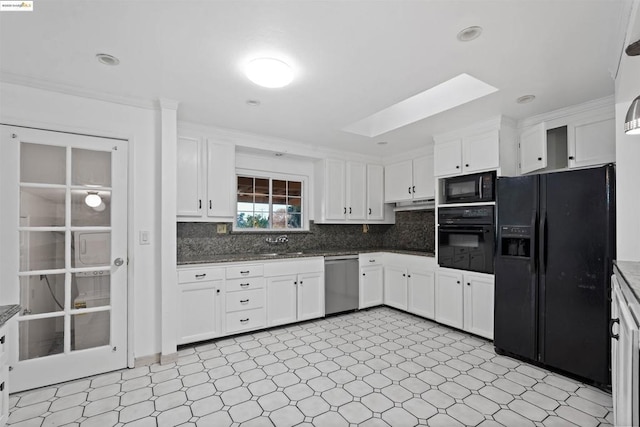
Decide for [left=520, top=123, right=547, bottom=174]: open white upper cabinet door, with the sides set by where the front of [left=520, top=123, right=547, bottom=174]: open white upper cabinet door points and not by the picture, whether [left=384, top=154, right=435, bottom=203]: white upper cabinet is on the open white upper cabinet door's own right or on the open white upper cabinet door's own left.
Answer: on the open white upper cabinet door's own right

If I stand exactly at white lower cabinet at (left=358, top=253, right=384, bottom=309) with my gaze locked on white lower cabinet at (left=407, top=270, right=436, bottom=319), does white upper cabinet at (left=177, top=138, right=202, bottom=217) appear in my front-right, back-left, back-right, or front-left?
back-right

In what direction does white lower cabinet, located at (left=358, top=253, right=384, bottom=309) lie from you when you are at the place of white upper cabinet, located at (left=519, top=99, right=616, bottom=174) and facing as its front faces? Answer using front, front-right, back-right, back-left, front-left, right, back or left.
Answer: front-right

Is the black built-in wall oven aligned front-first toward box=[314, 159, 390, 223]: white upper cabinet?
no

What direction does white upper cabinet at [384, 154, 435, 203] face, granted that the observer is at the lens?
facing the viewer and to the left of the viewer

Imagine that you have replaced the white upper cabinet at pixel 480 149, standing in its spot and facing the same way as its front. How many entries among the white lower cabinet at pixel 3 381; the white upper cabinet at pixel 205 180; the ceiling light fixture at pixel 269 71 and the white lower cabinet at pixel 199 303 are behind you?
0

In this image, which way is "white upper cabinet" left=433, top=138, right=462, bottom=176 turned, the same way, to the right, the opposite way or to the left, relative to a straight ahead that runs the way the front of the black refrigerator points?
the same way

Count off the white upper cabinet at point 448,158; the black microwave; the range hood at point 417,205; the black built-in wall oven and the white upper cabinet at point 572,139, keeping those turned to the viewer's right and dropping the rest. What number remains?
0

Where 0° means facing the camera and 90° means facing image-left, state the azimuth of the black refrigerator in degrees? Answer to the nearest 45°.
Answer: approximately 45°

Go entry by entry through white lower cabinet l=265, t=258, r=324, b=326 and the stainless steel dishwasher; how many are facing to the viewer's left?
0

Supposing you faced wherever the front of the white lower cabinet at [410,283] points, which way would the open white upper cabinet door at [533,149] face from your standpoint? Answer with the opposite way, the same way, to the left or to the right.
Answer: the same way

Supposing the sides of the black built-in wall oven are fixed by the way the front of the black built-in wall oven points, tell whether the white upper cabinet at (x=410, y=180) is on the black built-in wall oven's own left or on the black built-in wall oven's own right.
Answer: on the black built-in wall oven's own right

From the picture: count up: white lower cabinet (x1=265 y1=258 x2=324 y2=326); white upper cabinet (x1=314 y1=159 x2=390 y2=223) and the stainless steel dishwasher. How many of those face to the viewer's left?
0
